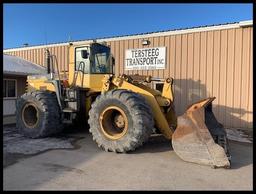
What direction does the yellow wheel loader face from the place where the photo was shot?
facing the viewer and to the right of the viewer

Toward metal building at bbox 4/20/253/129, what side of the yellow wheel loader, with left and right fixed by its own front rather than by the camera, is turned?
left
